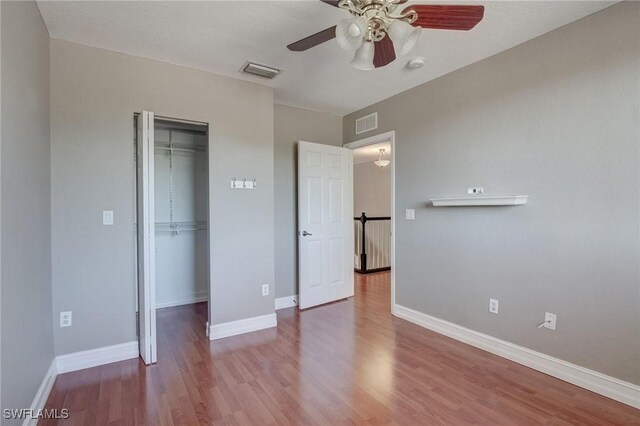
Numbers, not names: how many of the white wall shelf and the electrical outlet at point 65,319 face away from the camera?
0

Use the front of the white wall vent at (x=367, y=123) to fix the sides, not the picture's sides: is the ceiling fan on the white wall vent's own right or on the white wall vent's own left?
on the white wall vent's own left

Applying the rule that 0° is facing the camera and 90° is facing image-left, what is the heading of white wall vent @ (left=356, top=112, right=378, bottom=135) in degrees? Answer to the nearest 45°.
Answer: approximately 45°

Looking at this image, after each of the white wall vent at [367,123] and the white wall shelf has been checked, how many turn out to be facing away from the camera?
0

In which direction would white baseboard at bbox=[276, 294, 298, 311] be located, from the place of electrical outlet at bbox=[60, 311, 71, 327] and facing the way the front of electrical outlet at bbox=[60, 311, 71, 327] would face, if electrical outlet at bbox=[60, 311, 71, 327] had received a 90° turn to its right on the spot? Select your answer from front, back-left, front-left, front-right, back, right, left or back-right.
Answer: back

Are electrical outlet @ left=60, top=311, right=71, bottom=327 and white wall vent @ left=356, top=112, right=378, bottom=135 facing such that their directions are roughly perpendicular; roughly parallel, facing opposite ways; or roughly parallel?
roughly perpendicular

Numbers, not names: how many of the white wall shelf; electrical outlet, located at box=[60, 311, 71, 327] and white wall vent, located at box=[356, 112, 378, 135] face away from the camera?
0

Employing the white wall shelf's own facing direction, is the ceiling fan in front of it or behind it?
in front

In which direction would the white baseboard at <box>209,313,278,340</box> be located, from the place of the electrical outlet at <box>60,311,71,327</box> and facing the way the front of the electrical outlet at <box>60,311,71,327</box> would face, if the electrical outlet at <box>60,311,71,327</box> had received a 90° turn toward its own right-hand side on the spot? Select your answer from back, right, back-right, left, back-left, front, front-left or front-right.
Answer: back

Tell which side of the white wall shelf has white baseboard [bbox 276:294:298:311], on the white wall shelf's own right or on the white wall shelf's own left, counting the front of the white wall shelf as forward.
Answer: on the white wall shelf's own right

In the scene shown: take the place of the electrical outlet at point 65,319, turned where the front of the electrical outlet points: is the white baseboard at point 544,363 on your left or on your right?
on your left

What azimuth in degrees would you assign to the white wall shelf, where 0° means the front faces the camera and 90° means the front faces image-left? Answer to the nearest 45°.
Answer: approximately 45°

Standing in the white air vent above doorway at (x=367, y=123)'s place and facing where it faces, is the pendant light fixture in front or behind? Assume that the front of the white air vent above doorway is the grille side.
behind

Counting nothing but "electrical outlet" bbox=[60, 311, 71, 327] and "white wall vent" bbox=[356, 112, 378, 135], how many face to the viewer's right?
0

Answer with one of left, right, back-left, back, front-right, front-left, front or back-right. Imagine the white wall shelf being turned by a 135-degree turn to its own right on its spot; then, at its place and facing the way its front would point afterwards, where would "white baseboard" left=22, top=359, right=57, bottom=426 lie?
back-left

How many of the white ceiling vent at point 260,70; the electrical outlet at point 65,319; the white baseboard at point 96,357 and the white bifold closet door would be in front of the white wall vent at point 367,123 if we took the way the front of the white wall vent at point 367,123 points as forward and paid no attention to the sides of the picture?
4

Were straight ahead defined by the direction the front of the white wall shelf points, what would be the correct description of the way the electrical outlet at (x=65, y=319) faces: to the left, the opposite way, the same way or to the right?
to the left
